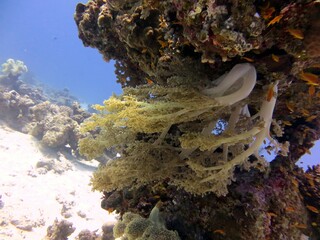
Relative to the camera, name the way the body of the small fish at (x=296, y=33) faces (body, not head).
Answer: to the viewer's right

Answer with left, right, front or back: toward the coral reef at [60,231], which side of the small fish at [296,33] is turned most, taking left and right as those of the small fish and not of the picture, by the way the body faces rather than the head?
back
